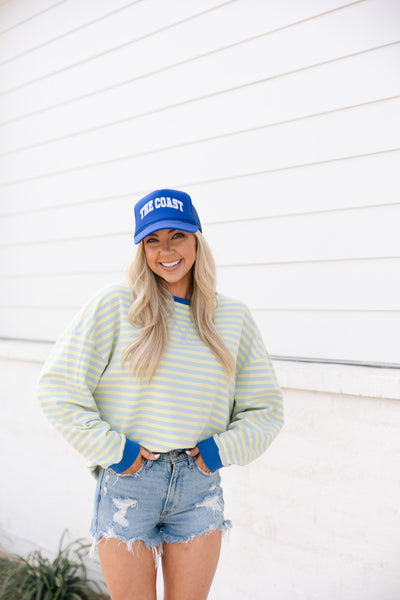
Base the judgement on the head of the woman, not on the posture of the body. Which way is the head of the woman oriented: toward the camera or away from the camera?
toward the camera

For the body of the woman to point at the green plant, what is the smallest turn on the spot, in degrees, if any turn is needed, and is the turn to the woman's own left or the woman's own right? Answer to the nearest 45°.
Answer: approximately 135° to the woman's own right

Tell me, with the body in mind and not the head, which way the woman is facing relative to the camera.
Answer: toward the camera
